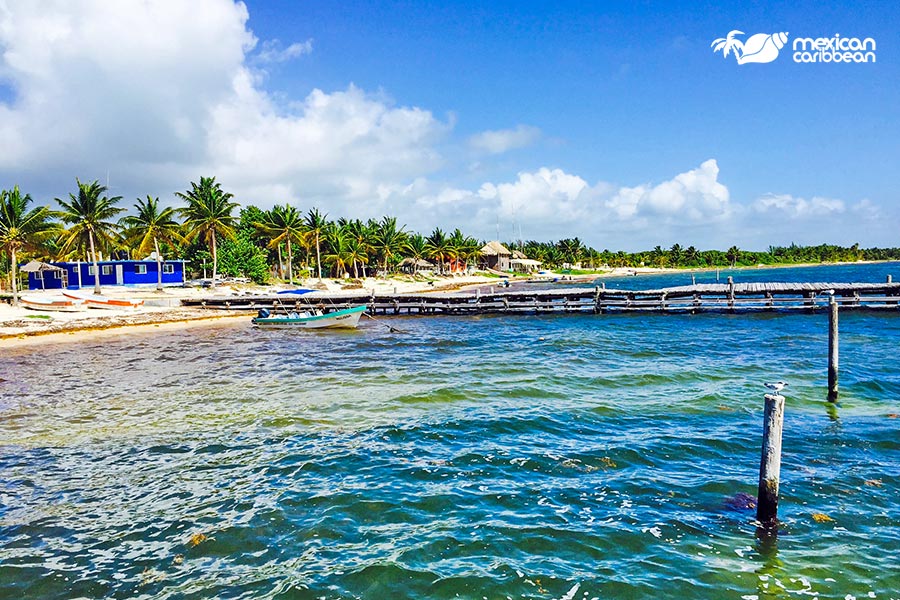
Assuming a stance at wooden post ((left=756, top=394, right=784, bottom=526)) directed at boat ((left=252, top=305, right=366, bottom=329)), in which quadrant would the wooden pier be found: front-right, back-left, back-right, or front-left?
front-right

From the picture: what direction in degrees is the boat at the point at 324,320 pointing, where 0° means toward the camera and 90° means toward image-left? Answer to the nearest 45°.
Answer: approximately 270°

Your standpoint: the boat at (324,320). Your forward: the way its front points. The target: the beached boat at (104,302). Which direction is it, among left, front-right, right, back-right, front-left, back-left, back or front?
back-left

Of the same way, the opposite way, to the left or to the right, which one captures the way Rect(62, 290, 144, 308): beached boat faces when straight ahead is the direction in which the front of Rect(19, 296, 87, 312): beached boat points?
the same way
